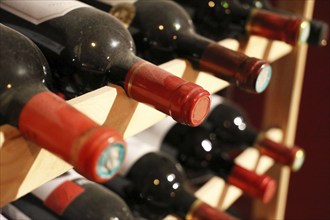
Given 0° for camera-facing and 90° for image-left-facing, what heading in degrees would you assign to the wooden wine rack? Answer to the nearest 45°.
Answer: approximately 315°
